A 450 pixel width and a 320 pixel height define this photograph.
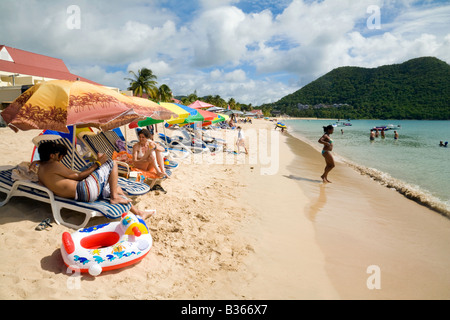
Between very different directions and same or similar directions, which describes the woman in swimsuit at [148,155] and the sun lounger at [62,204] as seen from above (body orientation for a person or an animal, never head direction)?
same or similar directions

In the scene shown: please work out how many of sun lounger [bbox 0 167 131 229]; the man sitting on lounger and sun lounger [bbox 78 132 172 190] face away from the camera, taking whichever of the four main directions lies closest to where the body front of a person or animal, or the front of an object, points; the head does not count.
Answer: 0

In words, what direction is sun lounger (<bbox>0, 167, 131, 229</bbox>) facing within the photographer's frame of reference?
facing the viewer and to the right of the viewer

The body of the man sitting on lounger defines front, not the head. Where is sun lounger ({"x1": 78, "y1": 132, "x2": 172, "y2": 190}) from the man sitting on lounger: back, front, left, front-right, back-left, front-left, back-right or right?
left

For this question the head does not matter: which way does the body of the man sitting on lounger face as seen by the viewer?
to the viewer's right

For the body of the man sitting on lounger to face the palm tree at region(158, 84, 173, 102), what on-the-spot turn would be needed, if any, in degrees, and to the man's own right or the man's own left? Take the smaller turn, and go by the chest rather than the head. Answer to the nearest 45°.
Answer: approximately 90° to the man's own left

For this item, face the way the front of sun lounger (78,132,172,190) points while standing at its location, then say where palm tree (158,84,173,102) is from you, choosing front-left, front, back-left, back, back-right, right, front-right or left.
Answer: back-left

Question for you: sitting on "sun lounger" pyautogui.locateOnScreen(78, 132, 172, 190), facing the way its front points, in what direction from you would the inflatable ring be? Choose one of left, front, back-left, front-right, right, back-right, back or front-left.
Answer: front-right
